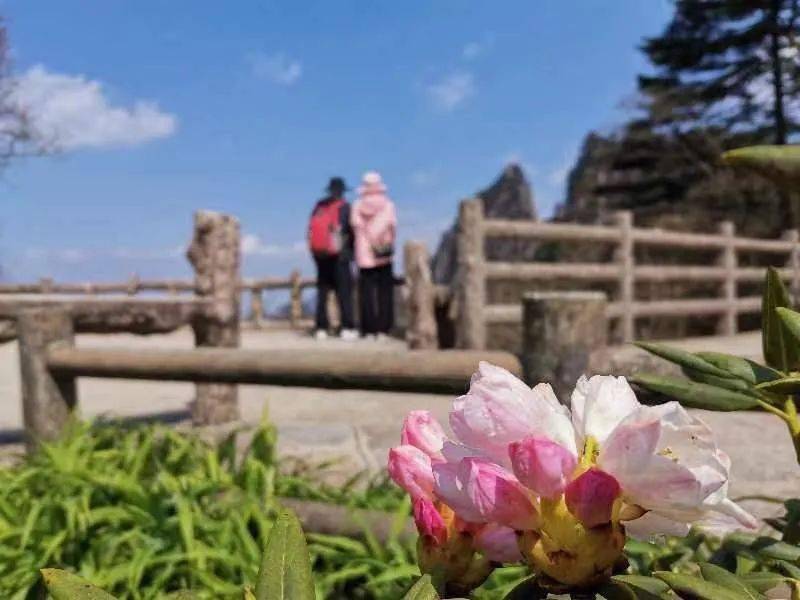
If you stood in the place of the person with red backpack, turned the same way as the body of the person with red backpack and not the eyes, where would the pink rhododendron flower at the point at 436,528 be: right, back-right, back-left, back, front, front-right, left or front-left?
back-right

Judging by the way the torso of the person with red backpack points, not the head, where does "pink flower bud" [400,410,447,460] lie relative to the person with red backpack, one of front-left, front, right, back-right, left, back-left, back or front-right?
back-right

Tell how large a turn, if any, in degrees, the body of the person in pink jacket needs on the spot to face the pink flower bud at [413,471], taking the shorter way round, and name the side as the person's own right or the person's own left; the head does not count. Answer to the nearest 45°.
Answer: approximately 180°

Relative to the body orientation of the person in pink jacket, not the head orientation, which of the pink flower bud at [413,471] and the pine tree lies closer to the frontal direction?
the pine tree

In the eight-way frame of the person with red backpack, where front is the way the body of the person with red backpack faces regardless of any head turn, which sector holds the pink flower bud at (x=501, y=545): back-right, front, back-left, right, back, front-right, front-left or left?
back-right

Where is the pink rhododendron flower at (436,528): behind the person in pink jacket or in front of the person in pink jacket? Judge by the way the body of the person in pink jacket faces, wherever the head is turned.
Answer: behind

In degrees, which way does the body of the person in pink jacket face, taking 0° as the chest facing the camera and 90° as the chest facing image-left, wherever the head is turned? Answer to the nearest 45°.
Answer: approximately 180°

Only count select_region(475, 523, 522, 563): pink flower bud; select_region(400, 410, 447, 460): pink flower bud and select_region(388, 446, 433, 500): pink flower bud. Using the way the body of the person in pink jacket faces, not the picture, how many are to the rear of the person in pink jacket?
3

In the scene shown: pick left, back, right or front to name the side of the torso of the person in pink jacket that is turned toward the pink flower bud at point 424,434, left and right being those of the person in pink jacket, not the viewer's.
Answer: back

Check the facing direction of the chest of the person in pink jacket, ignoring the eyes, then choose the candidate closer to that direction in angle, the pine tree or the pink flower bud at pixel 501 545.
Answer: the pine tree

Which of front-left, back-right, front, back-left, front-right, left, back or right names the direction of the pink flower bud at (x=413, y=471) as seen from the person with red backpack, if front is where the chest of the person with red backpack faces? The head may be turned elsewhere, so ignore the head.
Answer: back-right

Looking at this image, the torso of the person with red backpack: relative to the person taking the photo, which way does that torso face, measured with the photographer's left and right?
facing away from the viewer and to the right of the viewer

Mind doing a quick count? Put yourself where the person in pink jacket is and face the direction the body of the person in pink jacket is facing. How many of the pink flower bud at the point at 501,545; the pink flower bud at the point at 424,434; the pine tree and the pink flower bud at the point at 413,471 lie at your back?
3
